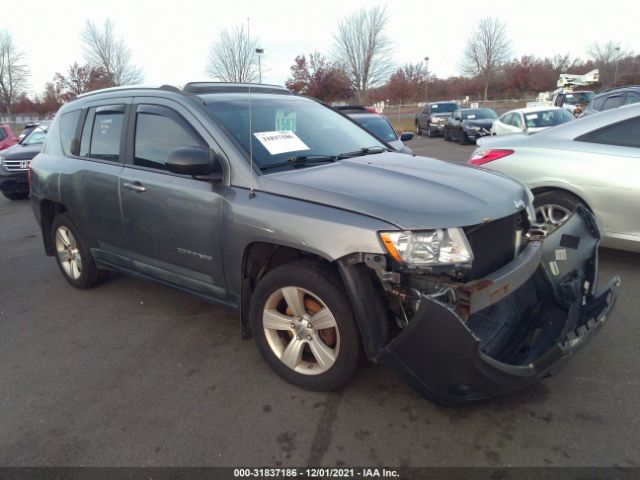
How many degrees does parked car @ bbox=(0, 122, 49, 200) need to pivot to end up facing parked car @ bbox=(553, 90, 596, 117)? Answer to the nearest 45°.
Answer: approximately 135° to its left

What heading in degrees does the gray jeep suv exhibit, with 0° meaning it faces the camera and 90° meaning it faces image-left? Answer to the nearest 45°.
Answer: approximately 315°

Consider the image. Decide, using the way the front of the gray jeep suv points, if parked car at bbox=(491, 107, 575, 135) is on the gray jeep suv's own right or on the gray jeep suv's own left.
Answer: on the gray jeep suv's own left

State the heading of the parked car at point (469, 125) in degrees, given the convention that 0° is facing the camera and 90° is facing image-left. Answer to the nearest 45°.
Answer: approximately 315°

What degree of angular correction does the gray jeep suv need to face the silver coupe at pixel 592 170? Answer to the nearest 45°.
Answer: approximately 90° to its left

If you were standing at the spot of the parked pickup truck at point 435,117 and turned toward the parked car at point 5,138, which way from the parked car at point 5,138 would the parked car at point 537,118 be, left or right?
left

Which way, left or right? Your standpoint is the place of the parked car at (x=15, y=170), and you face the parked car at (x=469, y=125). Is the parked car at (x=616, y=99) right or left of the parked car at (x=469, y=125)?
right

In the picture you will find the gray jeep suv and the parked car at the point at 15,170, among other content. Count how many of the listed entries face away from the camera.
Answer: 0

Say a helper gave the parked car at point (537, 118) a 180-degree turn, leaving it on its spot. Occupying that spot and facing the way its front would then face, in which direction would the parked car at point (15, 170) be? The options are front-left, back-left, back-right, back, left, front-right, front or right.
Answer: left

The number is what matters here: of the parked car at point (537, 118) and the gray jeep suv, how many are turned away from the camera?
0
